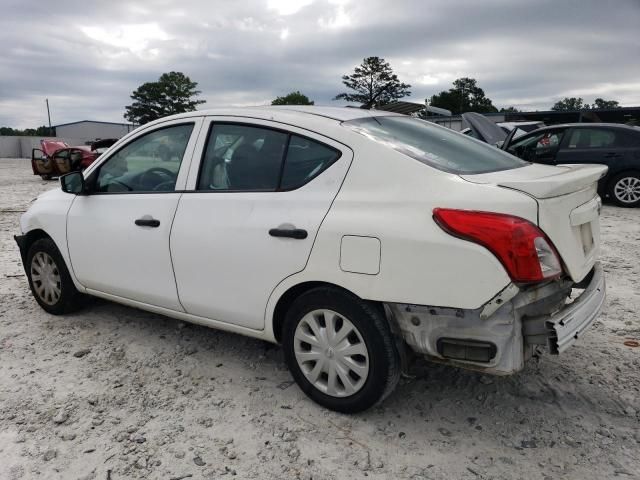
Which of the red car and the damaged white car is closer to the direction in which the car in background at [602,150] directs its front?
the red car

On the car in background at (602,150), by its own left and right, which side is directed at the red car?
front

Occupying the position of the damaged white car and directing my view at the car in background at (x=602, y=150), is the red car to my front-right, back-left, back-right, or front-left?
front-left

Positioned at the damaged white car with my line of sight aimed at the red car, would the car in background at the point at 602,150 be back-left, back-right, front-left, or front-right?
front-right

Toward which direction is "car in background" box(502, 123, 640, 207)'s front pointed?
to the viewer's left

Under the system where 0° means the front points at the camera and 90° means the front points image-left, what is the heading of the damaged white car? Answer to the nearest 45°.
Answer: approximately 135°

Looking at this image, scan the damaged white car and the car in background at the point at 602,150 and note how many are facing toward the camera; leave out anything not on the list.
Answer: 0

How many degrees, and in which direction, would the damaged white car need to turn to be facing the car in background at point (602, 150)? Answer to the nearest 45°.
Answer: approximately 90° to its right

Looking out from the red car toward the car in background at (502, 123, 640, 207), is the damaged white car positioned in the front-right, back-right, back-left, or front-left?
front-right
